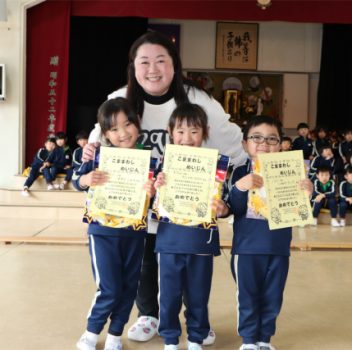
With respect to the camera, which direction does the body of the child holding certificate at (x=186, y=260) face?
toward the camera

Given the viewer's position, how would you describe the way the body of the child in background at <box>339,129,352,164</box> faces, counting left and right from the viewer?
facing the viewer

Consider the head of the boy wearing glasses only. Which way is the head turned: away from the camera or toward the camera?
toward the camera

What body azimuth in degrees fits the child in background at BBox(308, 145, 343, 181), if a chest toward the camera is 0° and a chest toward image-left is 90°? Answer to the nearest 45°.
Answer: approximately 0°

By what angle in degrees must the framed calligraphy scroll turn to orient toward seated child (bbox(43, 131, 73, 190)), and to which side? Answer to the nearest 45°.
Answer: approximately 45° to its right

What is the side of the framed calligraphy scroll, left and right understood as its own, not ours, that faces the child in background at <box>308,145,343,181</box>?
front

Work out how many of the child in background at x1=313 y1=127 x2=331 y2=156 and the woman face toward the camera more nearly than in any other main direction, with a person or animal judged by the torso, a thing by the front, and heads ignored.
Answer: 2

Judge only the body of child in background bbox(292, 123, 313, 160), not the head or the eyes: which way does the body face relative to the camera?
toward the camera

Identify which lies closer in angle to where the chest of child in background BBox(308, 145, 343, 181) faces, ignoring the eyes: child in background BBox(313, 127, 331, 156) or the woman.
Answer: the woman

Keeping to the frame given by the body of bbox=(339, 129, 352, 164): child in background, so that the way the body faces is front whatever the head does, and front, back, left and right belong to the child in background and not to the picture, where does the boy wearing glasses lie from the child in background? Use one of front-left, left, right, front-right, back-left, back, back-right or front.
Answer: front

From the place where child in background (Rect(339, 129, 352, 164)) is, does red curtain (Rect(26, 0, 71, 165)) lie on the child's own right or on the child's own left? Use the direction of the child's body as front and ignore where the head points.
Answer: on the child's own right
